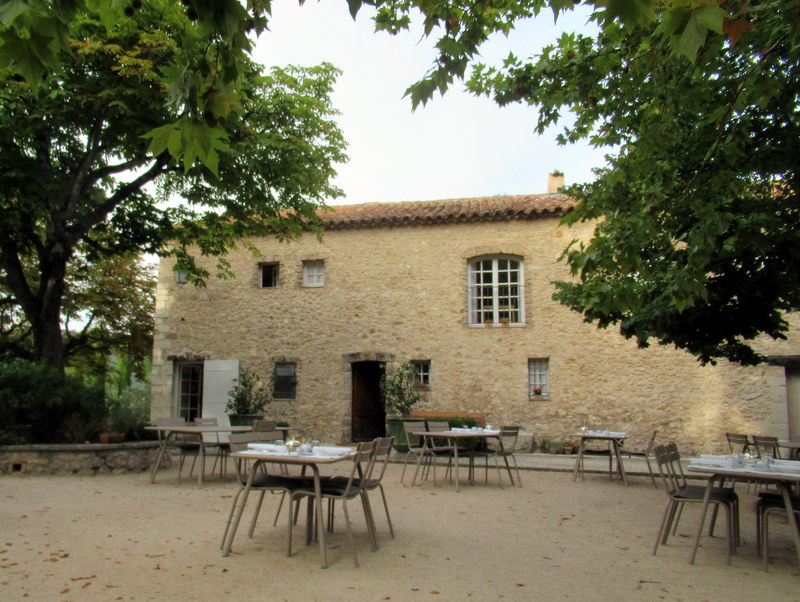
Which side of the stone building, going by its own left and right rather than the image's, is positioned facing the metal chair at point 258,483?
front

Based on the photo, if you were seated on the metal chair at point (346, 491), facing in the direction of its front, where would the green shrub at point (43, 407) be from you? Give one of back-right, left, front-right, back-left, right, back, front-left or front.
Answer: front-right

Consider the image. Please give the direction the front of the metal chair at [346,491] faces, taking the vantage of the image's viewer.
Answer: facing to the left of the viewer

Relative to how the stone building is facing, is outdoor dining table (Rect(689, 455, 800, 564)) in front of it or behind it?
in front

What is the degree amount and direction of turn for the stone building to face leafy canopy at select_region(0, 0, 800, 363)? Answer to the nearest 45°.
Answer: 0° — it already faces it

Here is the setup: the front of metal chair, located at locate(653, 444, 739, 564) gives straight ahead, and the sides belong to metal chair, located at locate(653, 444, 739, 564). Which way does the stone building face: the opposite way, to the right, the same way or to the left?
to the right

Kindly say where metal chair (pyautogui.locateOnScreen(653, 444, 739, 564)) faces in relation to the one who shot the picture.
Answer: facing to the right of the viewer

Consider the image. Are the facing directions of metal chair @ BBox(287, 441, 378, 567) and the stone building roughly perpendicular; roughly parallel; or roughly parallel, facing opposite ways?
roughly perpendicular

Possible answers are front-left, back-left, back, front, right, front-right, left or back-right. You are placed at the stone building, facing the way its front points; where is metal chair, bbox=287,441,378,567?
front

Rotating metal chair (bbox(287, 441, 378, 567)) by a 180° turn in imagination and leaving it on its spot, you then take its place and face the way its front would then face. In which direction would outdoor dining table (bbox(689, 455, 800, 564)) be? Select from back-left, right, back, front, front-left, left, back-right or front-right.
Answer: front

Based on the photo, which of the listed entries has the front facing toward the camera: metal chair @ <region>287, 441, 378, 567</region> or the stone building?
the stone building

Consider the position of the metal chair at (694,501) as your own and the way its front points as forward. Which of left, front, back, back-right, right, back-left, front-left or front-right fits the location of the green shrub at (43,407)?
back

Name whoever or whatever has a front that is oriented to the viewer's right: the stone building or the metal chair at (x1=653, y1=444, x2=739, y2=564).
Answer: the metal chair

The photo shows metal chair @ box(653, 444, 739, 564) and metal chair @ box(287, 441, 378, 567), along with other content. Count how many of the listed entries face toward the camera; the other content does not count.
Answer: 0

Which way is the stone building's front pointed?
toward the camera

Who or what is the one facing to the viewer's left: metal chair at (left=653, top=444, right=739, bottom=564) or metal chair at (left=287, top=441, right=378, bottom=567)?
metal chair at (left=287, top=441, right=378, bottom=567)
